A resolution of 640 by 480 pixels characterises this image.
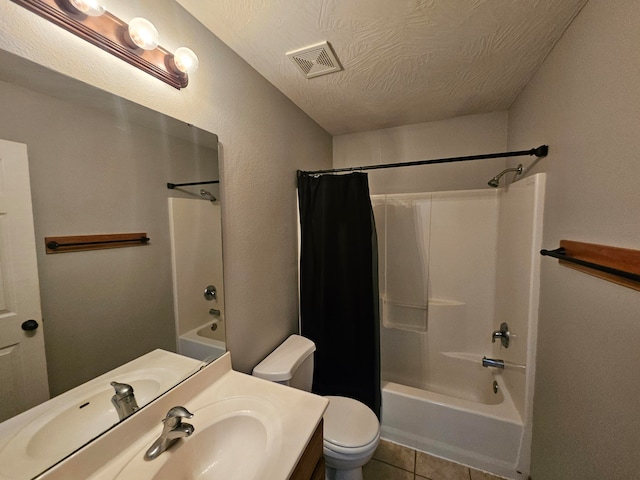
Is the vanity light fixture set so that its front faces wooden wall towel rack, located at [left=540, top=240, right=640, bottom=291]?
yes

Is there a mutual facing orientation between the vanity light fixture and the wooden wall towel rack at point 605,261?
yes

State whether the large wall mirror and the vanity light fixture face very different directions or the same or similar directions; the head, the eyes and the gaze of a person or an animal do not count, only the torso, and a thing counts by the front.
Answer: same or similar directions

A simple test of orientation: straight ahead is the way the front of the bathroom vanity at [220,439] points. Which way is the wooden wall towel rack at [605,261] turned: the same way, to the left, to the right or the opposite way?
the opposite way

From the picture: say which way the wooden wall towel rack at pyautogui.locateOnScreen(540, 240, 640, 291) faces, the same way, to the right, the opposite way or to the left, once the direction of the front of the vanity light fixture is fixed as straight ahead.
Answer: the opposite way

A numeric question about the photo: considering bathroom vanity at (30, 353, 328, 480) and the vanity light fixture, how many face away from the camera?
0

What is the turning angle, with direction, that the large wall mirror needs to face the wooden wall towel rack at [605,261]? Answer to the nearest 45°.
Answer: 0° — it already faces it

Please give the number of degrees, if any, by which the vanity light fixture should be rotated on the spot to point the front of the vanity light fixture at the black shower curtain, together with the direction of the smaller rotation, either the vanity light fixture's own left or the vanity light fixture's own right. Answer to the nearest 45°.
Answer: approximately 45° to the vanity light fixture's own left

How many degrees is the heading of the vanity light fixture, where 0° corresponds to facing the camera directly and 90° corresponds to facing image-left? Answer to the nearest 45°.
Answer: approximately 315°

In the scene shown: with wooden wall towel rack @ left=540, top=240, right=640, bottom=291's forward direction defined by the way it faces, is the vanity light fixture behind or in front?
in front

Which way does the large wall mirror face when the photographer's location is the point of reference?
facing the viewer and to the right of the viewer

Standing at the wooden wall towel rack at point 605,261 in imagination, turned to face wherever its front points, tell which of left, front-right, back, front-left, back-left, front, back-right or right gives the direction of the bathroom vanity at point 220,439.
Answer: front

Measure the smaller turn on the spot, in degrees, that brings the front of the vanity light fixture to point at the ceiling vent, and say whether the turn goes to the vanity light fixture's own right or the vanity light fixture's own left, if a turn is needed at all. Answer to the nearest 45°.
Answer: approximately 45° to the vanity light fixture's own left
